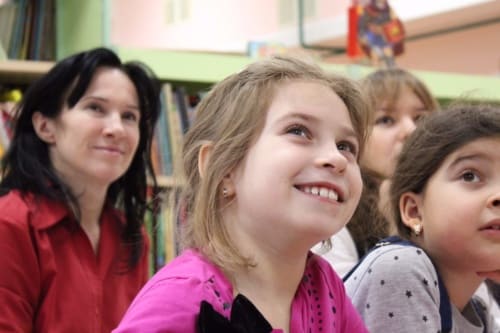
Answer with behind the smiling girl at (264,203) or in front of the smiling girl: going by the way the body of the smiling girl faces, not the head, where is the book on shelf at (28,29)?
behind

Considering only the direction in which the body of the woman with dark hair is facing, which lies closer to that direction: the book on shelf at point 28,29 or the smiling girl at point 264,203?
the smiling girl

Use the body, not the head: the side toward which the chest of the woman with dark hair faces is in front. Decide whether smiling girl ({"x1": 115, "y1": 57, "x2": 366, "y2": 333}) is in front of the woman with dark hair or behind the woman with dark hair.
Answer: in front

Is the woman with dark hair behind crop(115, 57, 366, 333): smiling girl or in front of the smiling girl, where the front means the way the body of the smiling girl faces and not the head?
behind

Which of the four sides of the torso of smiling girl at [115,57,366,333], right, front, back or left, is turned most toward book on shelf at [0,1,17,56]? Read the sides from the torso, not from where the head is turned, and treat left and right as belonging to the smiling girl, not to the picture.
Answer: back

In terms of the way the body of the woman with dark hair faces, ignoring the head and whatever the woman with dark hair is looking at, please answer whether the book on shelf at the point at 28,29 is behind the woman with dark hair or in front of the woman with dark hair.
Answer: behind

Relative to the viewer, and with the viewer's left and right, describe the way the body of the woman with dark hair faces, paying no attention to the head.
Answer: facing the viewer and to the right of the viewer

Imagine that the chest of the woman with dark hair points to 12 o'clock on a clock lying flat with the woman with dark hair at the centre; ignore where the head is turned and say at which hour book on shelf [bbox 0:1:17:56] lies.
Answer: The book on shelf is roughly at 7 o'clock from the woman with dark hair.

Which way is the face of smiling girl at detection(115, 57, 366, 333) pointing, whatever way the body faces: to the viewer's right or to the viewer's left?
to the viewer's right

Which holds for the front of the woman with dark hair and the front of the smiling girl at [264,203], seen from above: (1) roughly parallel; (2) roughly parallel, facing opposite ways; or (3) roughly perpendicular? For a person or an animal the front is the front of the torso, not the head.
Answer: roughly parallel

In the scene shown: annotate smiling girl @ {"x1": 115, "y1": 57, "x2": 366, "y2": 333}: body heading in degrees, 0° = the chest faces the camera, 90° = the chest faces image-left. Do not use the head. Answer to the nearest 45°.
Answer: approximately 315°

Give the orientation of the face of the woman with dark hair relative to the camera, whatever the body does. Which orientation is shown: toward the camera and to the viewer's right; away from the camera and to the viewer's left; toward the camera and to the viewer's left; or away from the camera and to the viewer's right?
toward the camera and to the viewer's right

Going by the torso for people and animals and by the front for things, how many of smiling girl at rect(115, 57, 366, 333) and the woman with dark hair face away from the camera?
0
